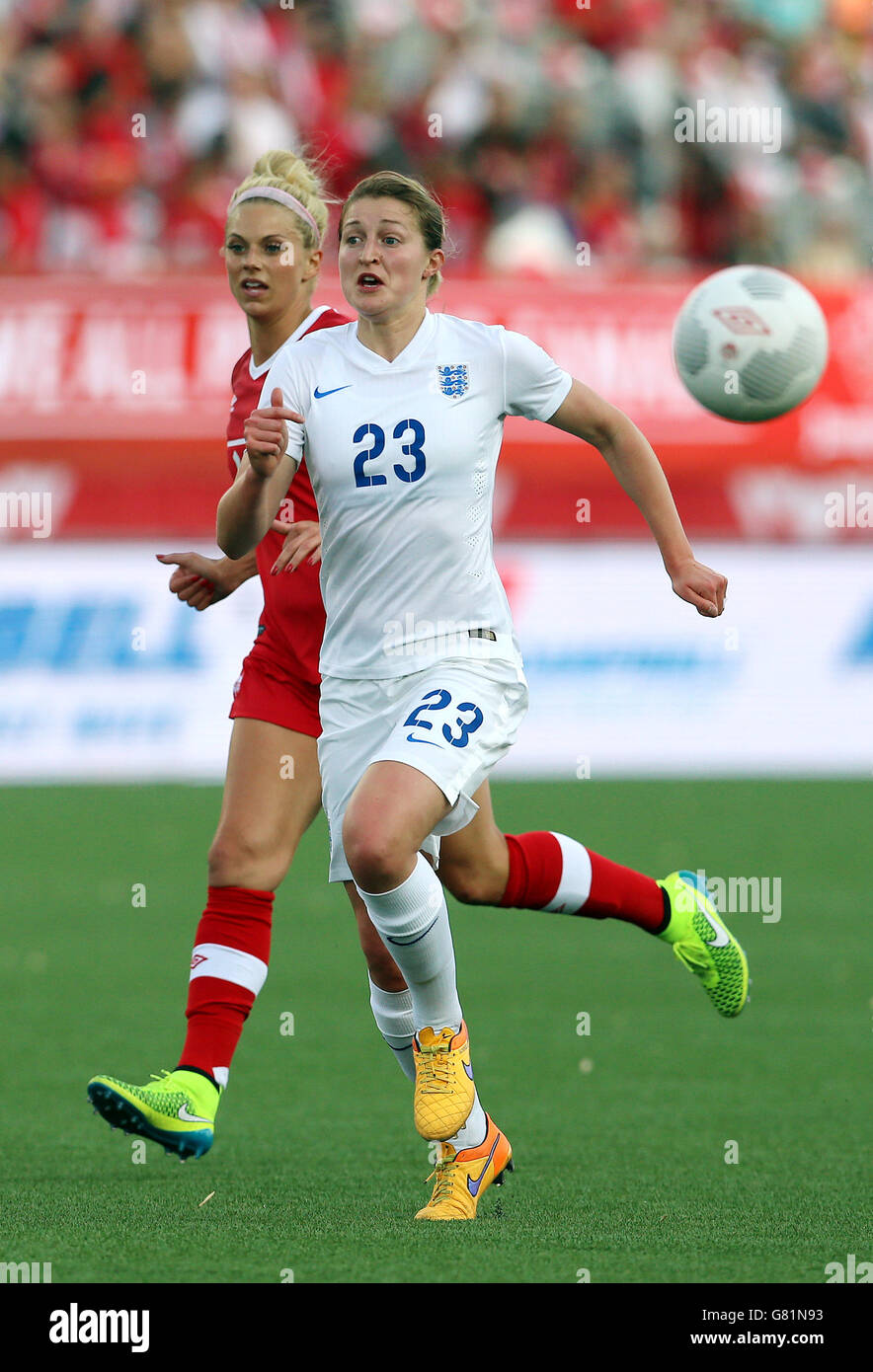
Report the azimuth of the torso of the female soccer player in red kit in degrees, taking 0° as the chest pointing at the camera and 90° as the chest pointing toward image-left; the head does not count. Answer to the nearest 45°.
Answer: approximately 45°

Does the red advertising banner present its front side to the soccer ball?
yes

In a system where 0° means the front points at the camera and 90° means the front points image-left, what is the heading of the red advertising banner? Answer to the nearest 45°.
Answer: approximately 0°

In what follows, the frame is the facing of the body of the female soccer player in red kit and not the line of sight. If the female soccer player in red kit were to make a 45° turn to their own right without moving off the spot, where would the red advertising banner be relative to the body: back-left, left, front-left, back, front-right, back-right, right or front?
right

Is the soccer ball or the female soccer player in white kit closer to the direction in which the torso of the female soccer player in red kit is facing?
the female soccer player in white kit
